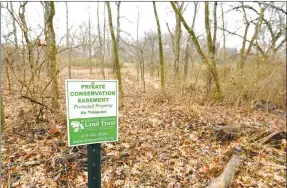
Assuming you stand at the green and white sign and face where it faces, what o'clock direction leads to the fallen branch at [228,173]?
The fallen branch is roughly at 8 o'clock from the green and white sign.

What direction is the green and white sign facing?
toward the camera
